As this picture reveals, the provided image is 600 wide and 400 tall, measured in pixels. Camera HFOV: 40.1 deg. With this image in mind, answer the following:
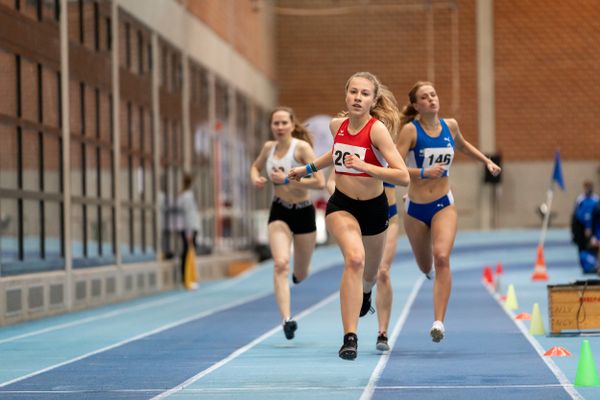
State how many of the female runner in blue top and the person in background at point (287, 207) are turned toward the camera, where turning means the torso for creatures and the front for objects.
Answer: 2

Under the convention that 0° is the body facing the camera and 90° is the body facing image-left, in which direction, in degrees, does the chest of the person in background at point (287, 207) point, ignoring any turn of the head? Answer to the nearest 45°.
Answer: approximately 0°

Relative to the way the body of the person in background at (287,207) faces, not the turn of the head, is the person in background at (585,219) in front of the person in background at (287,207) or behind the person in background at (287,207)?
behind

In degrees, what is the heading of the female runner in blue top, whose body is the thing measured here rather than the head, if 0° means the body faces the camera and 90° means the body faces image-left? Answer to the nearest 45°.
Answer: approximately 0°

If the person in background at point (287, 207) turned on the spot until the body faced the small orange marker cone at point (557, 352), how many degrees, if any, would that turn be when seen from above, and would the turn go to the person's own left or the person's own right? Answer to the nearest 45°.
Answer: approximately 45° to the person's own left

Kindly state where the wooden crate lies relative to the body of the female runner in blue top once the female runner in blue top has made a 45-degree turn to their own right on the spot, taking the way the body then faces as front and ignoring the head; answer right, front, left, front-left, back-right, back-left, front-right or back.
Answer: back
